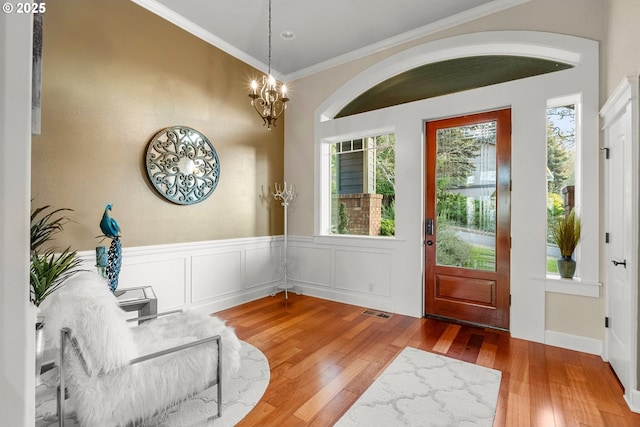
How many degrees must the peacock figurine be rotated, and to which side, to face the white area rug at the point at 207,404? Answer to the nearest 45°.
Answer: approximately 135° to its left

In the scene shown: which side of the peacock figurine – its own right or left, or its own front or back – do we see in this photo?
left

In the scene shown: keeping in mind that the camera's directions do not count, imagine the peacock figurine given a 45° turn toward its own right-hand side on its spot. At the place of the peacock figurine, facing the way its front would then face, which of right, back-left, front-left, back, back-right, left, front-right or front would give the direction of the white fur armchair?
back-left

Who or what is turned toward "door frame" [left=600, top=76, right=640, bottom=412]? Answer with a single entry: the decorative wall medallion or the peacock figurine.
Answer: the decorative wall medallion

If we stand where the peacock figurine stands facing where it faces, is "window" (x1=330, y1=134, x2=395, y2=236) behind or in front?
behind

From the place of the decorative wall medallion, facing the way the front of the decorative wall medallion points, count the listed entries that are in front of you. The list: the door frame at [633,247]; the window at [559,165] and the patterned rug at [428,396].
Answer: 3

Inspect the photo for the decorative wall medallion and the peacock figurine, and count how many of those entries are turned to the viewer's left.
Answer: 1
